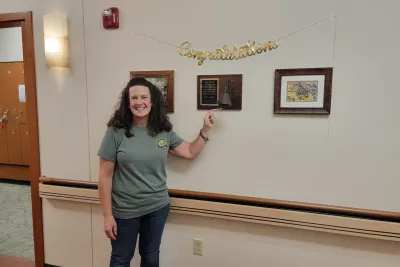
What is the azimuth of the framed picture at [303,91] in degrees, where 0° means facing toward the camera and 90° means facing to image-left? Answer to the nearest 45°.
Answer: approximately 0°

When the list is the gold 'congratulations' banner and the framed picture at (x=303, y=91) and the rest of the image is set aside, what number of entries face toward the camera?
2

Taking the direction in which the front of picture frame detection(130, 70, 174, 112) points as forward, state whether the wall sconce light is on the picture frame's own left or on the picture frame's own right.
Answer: on the picture frame's own right

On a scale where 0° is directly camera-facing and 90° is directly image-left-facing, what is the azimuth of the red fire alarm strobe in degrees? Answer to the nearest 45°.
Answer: approximately 45°
